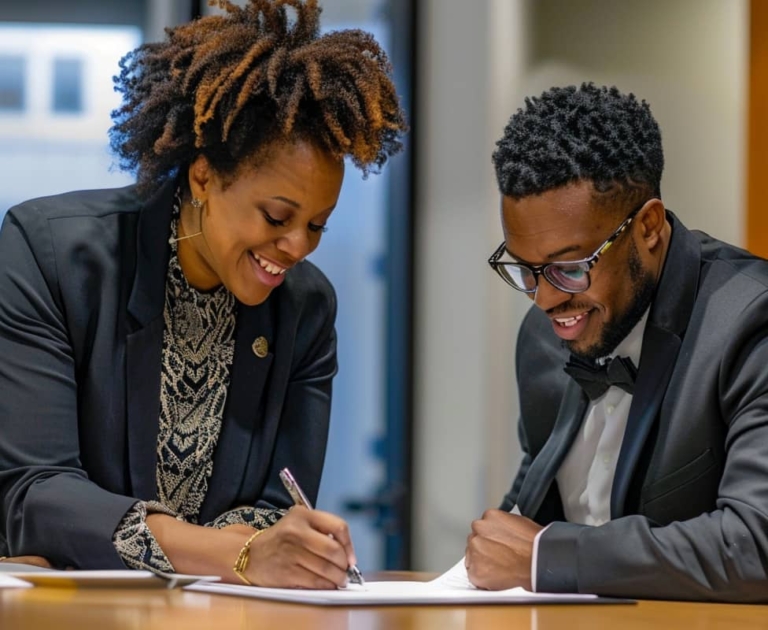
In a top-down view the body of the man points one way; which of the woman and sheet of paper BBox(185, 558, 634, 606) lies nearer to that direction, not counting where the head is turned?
the sheet of paper

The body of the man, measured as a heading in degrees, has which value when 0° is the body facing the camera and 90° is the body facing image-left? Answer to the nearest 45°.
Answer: approximately 45°

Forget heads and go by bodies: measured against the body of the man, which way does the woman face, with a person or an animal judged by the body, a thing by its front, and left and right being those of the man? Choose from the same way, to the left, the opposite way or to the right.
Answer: to the left

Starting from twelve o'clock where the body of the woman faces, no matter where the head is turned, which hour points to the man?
The man is roughly at 11 o'clock from the woman.

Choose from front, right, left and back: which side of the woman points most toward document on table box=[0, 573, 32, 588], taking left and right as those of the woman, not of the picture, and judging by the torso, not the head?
right

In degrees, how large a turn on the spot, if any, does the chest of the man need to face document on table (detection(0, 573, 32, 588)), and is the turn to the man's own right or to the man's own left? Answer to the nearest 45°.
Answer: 0° — they already face it

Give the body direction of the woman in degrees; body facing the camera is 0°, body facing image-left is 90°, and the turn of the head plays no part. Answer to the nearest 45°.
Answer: approximately 315°

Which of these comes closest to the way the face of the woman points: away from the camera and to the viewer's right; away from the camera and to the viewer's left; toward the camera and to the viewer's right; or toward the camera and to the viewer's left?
toward the camera and to the viewer's right
